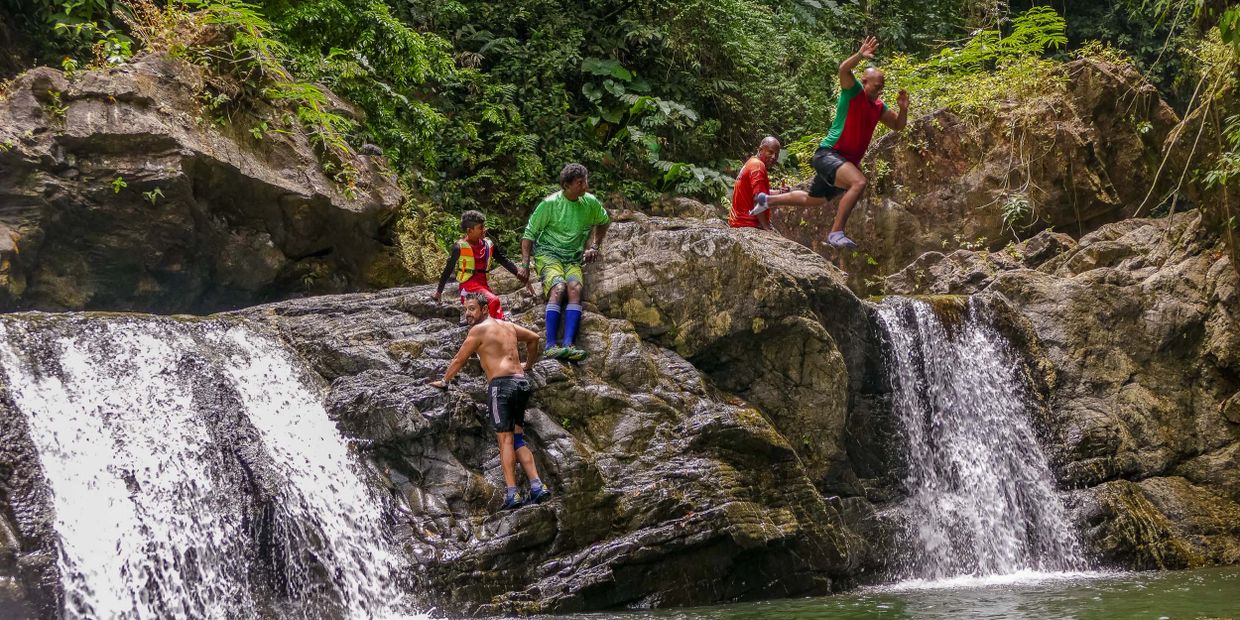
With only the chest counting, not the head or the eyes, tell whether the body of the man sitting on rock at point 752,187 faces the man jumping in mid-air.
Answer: no

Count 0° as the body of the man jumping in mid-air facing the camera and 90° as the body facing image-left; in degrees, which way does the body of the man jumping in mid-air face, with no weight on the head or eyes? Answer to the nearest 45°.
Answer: approximately 315°

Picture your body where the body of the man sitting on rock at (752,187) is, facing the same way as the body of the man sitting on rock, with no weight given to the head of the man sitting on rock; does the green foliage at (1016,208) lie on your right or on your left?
on your left

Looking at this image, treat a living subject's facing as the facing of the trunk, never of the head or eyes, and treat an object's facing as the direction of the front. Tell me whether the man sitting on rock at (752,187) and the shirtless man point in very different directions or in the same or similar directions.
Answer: very different directions

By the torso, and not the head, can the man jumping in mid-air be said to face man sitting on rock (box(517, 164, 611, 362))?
no

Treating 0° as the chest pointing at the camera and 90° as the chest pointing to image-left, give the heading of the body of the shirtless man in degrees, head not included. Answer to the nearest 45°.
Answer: approximately 135°

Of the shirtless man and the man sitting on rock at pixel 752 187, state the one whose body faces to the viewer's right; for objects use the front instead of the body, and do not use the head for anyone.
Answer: the man sitting on rock

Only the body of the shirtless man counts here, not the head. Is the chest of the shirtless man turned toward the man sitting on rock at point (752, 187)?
no

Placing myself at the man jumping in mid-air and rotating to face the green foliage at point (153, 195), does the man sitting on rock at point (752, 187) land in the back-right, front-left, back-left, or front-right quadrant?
front-right
